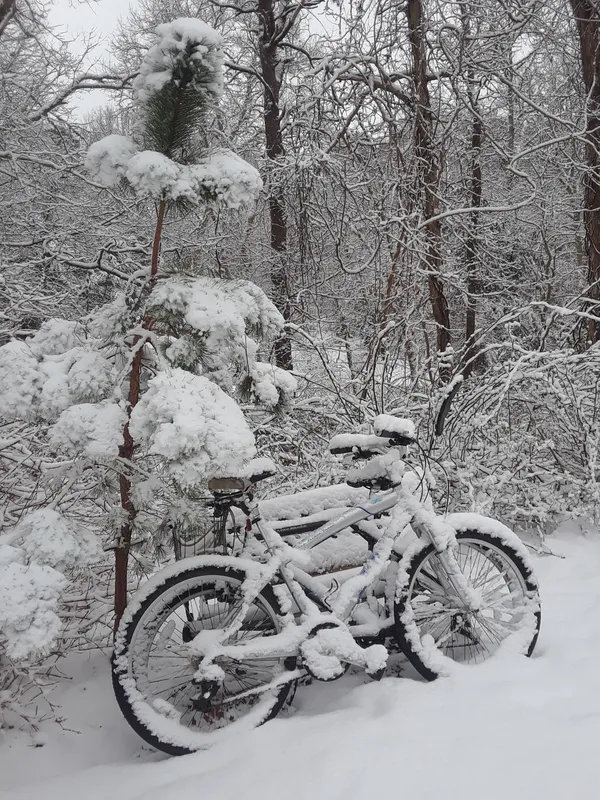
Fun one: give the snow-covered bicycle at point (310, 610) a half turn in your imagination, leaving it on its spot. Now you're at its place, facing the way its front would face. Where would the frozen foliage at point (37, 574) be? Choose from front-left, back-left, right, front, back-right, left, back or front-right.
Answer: front

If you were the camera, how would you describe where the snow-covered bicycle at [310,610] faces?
facing away from the viewer and to the right of the viewer

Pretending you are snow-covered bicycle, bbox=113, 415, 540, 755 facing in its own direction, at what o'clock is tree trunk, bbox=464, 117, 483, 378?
The tree trunk is roughly at 11 o'clock from the snow-covered bicycle.

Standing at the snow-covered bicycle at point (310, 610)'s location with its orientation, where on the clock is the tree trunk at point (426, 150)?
The tree trunk is roughly at 11 o'clock from the snow-covered bicycle.

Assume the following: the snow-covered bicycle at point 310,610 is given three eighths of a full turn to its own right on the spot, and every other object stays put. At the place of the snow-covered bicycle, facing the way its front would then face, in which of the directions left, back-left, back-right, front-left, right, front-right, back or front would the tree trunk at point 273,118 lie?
back
